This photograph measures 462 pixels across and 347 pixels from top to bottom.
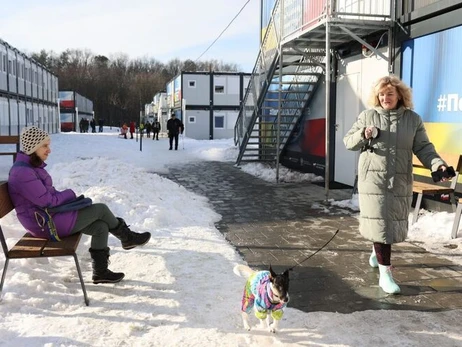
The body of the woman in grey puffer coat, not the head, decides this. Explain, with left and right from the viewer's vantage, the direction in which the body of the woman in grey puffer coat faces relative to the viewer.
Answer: facing the viewer

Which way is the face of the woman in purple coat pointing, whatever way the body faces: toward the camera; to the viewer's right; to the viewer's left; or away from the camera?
to the viewer's right

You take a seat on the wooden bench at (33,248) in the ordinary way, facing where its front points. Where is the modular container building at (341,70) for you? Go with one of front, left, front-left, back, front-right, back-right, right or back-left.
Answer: front-left

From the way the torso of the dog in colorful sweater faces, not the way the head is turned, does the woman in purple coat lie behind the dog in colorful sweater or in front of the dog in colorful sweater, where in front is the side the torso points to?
behind

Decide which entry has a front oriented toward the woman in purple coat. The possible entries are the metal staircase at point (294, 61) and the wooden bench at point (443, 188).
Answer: the wooden bench

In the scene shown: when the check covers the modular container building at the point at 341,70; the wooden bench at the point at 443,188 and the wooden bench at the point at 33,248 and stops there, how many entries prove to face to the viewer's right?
1

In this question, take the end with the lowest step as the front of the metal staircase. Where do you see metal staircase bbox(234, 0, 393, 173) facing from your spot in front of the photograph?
facing away from the viewer and to the left of the viewer

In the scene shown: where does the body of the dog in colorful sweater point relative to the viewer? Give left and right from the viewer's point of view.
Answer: facing the viewer and to the right of the viewer

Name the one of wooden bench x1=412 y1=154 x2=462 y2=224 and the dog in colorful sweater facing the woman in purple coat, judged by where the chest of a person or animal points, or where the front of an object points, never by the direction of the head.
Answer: the wooden bench

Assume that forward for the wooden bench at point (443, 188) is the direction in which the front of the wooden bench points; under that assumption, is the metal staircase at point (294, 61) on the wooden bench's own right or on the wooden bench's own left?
on the wooden bench's own right

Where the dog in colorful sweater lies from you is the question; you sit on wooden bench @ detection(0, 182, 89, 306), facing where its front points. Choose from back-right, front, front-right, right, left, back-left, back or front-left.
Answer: front-right

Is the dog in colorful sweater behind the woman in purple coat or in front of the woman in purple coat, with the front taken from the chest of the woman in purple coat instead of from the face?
in front

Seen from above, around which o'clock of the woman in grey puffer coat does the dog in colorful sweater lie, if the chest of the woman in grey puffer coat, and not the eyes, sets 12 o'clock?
The dog in colorful sweater is roughly at 1 o'clock from the woman in grey puffer coat.

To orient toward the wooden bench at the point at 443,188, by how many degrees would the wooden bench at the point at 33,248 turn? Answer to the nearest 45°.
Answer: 0° — it already faces it

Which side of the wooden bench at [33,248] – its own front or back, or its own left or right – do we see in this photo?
right

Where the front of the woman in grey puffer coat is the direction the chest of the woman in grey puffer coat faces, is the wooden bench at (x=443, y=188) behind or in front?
behind

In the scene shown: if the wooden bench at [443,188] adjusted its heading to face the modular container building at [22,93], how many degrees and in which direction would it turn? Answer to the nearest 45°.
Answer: approximately 90° to its right

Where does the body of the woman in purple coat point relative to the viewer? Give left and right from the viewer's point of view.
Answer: facing to the right of the viewer
